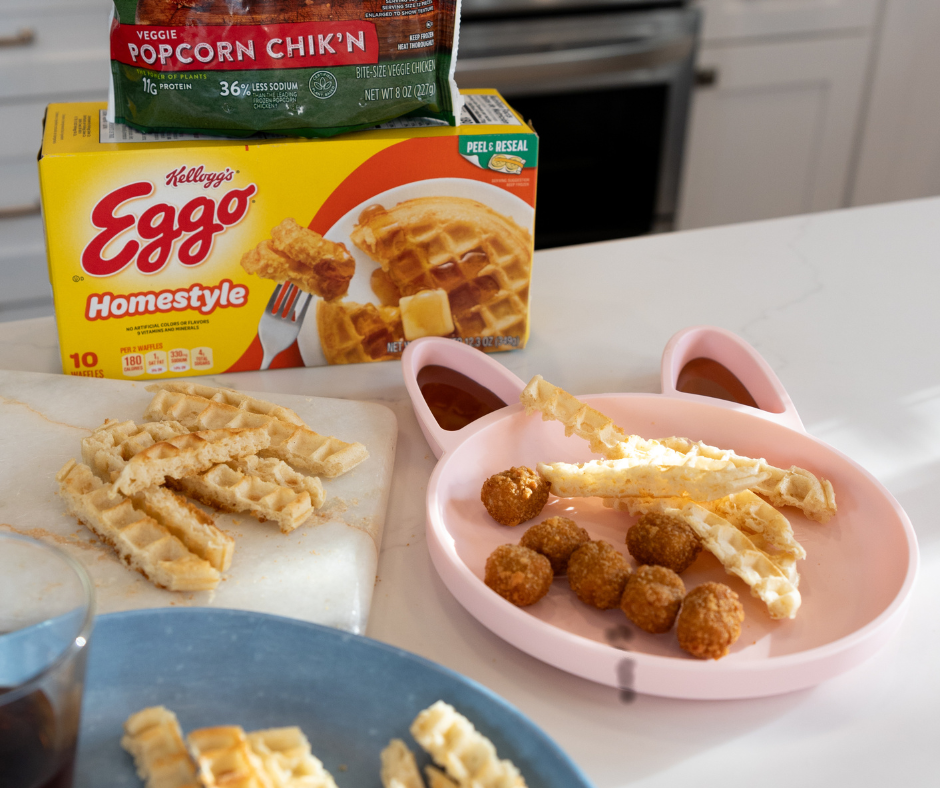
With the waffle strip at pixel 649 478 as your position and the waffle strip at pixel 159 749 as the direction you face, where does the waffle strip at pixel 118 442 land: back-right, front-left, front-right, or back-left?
front-right

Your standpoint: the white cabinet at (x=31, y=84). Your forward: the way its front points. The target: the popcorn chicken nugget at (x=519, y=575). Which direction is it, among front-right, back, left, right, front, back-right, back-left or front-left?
front

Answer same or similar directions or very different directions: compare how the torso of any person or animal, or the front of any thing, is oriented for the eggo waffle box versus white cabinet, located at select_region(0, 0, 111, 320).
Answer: same or similar directions

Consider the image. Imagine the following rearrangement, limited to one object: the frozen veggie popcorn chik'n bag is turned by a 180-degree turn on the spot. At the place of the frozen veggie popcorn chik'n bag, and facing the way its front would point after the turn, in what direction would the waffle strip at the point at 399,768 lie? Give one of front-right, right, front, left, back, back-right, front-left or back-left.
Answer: back

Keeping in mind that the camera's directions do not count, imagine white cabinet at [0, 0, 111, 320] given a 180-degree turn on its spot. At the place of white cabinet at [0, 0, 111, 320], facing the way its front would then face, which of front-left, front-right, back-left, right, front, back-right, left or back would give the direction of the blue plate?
back

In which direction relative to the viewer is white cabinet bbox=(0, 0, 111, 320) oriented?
toward the camera

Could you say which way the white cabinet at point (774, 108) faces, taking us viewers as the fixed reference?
facing the viewer

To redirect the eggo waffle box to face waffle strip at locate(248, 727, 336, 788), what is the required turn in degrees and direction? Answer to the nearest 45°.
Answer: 0° — it already faces it

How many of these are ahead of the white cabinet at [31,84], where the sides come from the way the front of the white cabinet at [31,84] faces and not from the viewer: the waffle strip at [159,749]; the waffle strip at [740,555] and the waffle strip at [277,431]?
3

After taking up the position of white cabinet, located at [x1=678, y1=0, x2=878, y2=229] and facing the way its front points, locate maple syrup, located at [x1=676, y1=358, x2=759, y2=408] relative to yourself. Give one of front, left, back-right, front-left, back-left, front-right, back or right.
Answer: front

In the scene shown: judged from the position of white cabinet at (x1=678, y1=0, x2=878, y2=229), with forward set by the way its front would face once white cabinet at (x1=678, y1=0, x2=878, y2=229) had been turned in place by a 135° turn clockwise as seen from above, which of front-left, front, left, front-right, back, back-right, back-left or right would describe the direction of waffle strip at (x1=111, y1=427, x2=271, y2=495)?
back-left

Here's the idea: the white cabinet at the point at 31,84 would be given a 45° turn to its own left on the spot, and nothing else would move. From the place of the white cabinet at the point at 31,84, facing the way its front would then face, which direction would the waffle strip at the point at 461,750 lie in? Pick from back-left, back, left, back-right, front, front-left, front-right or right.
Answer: front-right

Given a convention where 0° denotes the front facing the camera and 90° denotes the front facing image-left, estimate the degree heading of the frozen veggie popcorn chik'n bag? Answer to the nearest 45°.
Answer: approximately 0°

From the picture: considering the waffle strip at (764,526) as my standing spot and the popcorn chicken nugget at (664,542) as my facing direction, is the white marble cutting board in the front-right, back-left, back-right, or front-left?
front-right

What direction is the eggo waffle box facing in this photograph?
toward the camera
